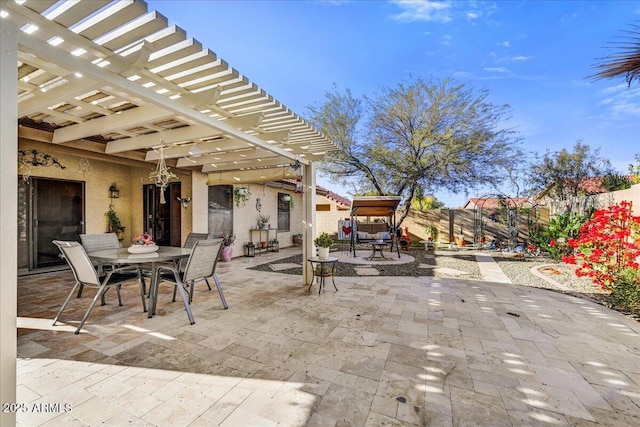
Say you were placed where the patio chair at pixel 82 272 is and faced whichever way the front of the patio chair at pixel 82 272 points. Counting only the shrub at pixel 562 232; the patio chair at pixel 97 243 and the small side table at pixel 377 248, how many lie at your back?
0

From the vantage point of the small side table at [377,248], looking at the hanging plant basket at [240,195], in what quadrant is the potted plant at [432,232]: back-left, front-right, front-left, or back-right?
back-right

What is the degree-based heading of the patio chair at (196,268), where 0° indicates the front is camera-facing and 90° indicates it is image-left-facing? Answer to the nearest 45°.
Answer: approximately 135°

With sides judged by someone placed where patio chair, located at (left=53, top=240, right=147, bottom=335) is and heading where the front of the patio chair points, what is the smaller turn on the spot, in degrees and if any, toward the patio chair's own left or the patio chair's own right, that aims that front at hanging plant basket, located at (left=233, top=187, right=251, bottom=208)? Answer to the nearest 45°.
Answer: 0° — it already faces it

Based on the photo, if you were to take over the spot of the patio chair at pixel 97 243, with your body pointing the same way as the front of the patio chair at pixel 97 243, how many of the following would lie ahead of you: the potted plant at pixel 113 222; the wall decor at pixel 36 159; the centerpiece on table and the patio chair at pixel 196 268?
2

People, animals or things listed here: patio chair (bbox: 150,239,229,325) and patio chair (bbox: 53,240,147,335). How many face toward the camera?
0

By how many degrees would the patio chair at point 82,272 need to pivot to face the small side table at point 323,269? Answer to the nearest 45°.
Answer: approximately 45° to its right

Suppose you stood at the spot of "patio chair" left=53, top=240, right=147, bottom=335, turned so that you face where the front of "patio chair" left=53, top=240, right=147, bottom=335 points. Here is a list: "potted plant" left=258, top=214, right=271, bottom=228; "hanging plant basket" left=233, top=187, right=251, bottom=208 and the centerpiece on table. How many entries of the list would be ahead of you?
3

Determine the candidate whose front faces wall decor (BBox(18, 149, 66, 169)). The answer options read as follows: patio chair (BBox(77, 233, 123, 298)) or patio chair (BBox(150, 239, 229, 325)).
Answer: patio chair (BBox(150, 239, 229, 325))

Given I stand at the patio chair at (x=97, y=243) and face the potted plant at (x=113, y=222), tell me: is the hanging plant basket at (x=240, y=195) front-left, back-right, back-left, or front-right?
front-right

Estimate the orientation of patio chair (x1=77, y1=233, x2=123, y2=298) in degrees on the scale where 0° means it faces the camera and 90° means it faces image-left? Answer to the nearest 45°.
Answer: approximately 315°

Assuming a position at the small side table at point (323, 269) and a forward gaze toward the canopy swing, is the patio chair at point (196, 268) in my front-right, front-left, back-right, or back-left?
back-left

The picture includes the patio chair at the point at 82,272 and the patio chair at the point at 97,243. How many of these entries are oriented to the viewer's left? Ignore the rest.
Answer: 0

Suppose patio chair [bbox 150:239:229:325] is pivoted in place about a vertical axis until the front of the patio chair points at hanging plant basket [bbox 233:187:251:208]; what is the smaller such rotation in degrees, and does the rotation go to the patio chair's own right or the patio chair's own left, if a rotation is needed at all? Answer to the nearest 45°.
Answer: approximately 45° to the patio chair's own right

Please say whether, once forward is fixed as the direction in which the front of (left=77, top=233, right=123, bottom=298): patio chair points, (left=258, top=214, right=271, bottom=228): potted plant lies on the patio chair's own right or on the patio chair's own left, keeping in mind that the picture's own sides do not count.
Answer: on the patio chair's own left

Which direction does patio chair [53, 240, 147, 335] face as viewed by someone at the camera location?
facing away from the viewer and to the right of the viewer
